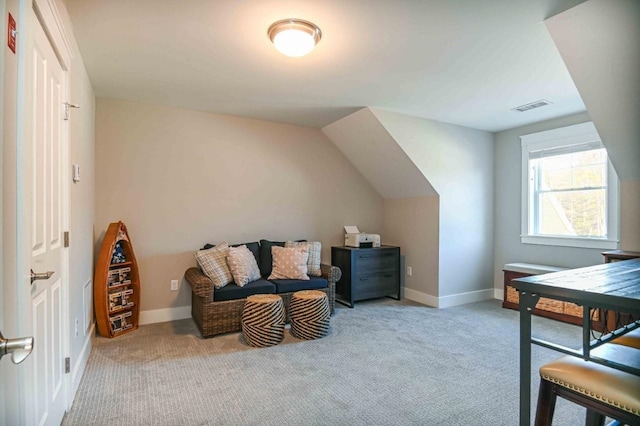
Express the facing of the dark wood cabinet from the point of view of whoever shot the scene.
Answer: facing the viewer and to the right of the viewer

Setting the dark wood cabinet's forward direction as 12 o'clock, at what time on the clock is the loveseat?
The loveseat is roughly at 3 o'clock from the dark wood cabinet.

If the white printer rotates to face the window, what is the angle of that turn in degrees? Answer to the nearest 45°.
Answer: approximately 45° to its left

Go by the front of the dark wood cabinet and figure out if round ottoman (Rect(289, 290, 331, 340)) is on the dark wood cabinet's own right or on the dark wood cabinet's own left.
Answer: on the dark wood cabinet's own right

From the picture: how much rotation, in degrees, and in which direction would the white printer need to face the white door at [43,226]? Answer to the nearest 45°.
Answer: approximately 90° to its right

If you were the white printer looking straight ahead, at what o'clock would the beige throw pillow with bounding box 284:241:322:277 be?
The beige throw pillow is roughly at 3 o'clock from the white printer.

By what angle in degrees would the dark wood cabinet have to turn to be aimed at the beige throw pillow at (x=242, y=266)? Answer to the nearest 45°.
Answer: approximately 90° to its right

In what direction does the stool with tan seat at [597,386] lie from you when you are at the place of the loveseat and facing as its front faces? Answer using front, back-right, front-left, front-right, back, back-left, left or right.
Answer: front

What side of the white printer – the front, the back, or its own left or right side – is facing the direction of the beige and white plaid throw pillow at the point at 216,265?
right

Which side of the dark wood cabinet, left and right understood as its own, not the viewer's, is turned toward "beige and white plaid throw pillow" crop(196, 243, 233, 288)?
right

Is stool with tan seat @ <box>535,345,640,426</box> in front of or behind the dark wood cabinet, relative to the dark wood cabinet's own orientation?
in front

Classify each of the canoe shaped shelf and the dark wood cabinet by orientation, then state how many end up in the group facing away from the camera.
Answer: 0

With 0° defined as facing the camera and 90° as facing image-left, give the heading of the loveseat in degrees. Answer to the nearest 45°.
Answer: approximately 315°
